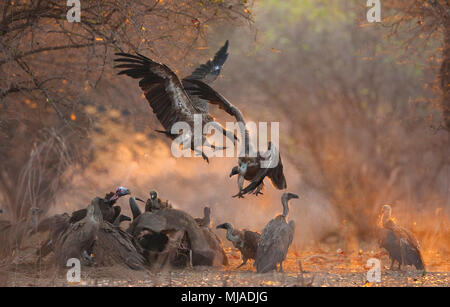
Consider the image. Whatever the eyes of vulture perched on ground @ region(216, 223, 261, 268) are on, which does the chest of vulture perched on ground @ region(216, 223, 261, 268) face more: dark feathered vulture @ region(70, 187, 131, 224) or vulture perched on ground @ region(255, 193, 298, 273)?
the dark feathered vulture

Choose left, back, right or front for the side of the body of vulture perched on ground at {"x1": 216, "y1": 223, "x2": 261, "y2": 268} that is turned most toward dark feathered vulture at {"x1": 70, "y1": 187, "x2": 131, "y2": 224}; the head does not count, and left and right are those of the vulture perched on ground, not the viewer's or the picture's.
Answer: front

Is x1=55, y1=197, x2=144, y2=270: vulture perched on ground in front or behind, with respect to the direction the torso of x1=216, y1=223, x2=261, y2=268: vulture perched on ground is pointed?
in front

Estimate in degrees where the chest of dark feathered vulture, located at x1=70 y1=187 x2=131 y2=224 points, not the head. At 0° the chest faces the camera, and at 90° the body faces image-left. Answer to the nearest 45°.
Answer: approximately 270°

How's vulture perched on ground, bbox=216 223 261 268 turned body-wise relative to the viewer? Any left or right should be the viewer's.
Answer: facing to the left of the viewer

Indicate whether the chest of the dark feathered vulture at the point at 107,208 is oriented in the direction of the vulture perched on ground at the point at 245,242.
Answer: yes

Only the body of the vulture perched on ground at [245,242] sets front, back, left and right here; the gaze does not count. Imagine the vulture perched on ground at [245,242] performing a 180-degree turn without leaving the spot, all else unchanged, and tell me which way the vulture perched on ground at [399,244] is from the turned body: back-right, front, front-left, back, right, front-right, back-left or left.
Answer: front

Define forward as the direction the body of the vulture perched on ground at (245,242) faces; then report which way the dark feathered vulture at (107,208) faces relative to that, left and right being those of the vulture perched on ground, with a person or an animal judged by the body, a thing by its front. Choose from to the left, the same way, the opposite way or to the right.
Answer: the opposite way

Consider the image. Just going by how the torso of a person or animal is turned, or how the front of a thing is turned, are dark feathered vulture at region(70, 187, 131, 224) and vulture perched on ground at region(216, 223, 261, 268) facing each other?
yes

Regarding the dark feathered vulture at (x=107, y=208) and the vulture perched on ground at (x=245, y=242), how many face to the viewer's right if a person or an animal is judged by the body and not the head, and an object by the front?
1
